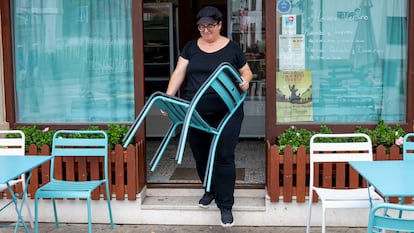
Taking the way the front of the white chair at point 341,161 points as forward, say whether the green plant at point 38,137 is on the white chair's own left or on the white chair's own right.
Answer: on the white chair's own right

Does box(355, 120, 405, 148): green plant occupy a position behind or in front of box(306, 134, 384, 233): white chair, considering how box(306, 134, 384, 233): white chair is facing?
behind

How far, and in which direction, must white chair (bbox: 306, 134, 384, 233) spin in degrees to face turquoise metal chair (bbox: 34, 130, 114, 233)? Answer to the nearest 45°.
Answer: approximately 90° to its right

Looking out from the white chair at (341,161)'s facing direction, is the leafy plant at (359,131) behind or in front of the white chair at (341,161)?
behind

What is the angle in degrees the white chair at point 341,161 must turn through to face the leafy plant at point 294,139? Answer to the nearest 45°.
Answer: approximately 135° to its right

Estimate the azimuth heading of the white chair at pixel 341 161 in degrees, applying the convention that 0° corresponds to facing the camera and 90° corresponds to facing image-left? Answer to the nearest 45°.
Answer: approximately 0°

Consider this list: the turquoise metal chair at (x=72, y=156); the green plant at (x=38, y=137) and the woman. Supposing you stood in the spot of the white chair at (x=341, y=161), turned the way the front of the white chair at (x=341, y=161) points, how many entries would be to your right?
3

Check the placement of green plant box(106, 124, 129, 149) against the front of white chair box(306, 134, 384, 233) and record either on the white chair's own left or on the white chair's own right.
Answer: on the white chair's own right

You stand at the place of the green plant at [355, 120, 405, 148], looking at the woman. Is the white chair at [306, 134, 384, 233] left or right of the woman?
left

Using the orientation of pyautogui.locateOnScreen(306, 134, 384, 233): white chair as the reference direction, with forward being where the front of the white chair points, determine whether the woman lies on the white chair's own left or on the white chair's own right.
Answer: on the white chair's own right
